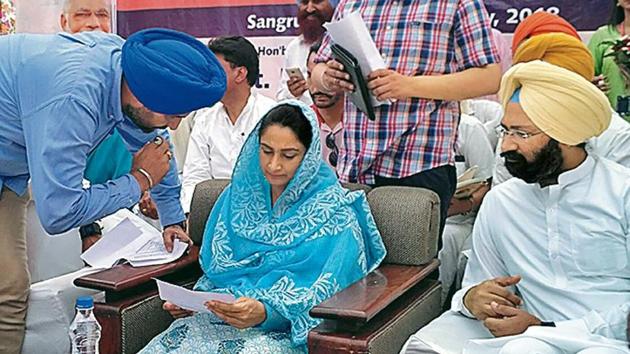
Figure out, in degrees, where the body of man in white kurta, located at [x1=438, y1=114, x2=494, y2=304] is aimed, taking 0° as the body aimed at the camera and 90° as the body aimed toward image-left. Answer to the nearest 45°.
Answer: approximately 45°

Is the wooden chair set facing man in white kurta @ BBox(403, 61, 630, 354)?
no

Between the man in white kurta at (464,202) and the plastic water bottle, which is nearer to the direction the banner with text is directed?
the plastic water bottle

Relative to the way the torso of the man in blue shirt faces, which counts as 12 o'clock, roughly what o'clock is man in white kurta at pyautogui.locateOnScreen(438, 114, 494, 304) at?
The man in white kurta is roughly at 11 o'clock from the man in blue shirt.

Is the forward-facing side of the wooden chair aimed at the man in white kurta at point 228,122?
no

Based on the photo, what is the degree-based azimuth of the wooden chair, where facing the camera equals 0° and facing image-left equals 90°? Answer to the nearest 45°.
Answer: approximately 45°

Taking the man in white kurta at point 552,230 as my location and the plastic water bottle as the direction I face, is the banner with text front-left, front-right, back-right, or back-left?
front-right

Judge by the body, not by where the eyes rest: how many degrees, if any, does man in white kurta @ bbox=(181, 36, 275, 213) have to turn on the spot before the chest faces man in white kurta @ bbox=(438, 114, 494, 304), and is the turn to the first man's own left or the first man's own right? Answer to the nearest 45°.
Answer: approximately 135° to the first man's own left

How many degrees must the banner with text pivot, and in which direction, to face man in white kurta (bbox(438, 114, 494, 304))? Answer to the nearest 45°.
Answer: approximately 45° to its left

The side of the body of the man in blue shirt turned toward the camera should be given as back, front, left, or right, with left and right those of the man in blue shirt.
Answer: right

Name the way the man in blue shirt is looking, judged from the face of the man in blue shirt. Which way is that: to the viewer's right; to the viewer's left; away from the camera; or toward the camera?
to the viewer's right

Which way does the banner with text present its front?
toward the camera

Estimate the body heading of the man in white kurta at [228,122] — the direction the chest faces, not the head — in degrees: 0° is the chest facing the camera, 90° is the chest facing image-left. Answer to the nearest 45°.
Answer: approximately 45°
